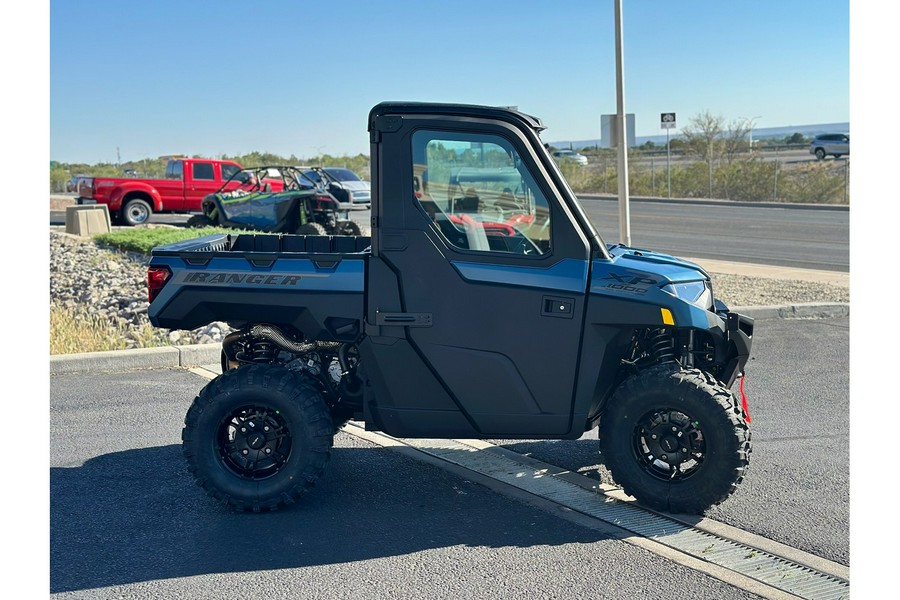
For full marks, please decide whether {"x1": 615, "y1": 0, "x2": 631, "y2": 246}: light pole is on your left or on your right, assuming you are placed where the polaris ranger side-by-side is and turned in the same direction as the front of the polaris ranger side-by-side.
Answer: on your left

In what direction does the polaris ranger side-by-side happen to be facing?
to the viewer's right
